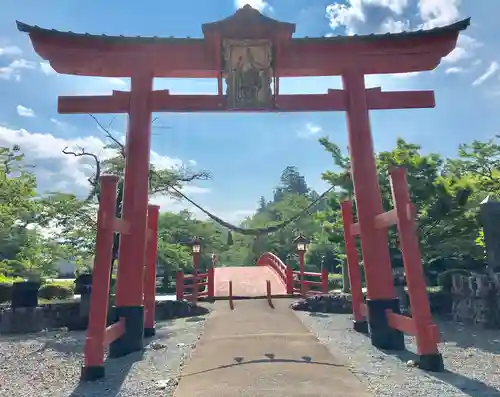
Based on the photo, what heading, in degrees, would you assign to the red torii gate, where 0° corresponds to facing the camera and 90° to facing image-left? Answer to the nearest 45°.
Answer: approximately 0°

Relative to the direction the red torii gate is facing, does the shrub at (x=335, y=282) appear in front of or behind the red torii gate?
behind

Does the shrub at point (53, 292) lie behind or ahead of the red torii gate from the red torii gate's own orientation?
behind

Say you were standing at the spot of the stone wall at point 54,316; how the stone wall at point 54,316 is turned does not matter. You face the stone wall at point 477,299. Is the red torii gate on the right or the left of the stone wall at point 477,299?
right

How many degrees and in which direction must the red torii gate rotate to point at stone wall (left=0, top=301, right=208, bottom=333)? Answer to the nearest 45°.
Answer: approximately 135° to its right

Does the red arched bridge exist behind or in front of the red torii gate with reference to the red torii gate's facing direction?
behind

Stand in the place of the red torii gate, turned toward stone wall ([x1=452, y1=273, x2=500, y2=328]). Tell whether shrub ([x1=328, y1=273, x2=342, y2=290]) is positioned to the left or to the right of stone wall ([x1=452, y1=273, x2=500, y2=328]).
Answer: left

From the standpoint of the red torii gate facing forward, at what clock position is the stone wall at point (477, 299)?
The stone wall is roughly at 8 o'clock from the red torii gate.
